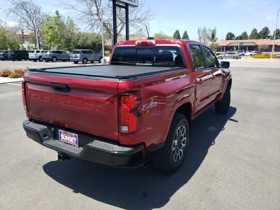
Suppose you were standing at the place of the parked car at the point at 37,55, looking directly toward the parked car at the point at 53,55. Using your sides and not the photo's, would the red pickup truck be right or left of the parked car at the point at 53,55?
right

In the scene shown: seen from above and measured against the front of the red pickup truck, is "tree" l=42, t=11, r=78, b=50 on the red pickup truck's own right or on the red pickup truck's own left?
on the red pickup truck's own left

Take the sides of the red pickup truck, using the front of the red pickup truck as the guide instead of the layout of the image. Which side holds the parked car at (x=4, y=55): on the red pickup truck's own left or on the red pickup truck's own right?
on the red pickup truck's own left

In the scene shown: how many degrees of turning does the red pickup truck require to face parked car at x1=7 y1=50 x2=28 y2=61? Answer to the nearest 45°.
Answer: approximately 90° to its left

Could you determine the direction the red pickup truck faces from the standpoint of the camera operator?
facing away from the viewer and to the right of the viewer

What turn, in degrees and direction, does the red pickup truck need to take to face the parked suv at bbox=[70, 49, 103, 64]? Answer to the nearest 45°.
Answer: approximately 45° to its left

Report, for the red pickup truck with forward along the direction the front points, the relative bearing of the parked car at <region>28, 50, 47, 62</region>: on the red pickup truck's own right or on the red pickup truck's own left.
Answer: on the red pickup truck's own left
